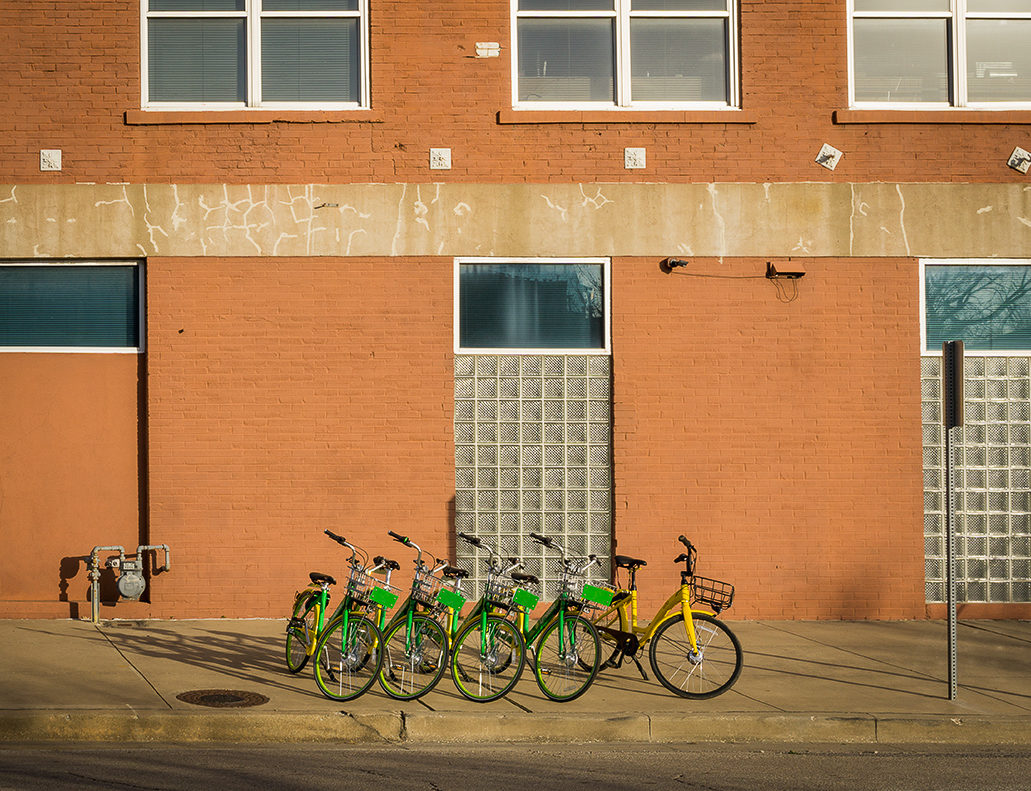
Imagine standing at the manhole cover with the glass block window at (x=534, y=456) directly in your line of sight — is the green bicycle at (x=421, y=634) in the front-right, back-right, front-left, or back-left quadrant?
front-right

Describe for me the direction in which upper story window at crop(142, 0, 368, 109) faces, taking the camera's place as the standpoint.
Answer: facing the viewer

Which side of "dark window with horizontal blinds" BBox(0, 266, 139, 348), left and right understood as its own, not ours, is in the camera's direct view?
front

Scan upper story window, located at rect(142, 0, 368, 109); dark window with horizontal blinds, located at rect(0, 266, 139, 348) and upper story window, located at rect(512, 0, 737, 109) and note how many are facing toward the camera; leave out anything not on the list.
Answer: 3

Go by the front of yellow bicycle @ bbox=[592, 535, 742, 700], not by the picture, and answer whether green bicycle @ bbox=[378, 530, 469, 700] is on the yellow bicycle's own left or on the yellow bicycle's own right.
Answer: on the yellow bicycle's own right

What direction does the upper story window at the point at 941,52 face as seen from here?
toward the camera

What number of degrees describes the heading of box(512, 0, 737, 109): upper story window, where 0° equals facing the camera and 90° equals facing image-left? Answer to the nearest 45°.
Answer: approximately 0°

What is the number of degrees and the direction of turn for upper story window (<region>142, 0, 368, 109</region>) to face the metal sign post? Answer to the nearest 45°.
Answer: approximately 45° to its left

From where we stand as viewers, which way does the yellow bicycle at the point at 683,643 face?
facing the viewer and to the right of the viewer

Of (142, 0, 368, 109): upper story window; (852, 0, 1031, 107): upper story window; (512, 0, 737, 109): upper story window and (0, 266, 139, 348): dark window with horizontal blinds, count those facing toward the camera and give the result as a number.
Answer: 4

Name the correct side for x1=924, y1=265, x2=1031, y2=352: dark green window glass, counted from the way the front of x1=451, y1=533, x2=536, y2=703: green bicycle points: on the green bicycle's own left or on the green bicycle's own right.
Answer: on the green bicycle's own left
